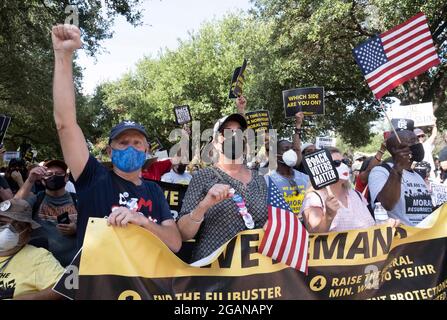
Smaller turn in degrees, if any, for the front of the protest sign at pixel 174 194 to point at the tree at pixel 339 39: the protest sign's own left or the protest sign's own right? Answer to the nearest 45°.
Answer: approximately 135° to the protest sign's own left

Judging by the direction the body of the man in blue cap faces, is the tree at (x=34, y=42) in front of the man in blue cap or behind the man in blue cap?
behind

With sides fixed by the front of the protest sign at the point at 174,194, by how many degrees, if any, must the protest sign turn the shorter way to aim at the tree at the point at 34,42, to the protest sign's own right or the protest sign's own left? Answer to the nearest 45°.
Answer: approximately 135° to the protest sign's own right

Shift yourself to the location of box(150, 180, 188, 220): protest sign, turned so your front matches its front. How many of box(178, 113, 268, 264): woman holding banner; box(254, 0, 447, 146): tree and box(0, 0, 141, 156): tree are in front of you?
1

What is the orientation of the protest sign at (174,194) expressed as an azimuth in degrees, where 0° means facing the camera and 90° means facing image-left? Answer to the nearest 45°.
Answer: approximately 0°

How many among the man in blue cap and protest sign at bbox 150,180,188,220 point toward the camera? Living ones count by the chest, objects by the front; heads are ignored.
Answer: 2

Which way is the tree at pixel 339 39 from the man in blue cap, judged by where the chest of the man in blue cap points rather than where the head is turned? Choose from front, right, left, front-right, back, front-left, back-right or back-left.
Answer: back-left

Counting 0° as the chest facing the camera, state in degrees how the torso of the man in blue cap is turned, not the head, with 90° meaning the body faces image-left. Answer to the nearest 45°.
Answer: approximately 0°

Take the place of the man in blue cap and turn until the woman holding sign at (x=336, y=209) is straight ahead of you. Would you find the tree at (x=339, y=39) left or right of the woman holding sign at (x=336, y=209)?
left

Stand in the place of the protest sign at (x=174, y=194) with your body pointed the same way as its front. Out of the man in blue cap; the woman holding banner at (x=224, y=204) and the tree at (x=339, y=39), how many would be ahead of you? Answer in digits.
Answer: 2

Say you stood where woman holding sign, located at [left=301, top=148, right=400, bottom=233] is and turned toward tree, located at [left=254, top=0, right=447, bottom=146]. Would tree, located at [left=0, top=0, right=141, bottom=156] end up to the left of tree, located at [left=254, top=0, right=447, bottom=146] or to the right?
left
